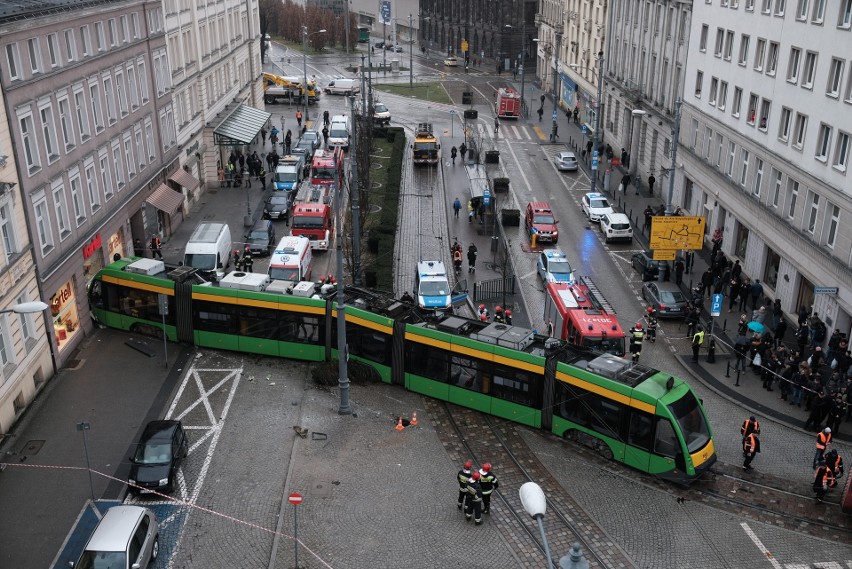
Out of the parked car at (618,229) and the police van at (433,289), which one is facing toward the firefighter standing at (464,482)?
the police van

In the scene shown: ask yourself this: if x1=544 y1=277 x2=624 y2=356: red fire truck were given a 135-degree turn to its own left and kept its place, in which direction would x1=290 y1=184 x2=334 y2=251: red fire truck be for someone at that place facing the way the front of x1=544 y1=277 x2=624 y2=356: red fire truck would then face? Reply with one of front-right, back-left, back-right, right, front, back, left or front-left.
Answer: front-left

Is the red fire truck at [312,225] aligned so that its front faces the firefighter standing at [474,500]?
yes

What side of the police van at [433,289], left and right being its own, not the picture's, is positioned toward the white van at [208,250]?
right

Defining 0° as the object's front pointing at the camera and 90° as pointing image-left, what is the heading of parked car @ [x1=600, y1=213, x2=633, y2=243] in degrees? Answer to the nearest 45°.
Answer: approximately 135°

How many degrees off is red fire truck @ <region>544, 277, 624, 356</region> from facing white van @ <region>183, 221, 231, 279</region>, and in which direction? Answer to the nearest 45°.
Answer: approximately 135° to its right

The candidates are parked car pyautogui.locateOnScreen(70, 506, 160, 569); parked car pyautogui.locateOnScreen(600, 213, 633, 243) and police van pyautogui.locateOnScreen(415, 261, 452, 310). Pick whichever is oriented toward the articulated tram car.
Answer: the police van

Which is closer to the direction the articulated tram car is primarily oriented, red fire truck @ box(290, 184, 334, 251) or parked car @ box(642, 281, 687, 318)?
the parked car

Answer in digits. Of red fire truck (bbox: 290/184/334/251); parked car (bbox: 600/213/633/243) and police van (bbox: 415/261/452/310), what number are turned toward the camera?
2

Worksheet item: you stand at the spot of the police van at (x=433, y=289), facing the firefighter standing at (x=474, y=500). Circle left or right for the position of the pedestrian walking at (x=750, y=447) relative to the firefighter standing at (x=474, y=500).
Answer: left

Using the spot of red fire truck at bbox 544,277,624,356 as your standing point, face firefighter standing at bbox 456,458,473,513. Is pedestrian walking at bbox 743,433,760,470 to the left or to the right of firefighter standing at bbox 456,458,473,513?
left

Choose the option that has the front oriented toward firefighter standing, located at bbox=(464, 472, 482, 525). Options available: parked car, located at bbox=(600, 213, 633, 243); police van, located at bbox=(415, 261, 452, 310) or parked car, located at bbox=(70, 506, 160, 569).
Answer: the police van

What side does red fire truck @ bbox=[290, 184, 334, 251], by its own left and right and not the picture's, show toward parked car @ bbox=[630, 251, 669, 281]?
left

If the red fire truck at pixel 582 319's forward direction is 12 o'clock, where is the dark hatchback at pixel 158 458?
The dark hatchback is roughly at 3 o'clock from the red fire truck.

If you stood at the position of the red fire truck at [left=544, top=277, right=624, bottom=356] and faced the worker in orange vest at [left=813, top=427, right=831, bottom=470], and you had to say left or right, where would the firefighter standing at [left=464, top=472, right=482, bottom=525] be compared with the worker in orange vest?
right

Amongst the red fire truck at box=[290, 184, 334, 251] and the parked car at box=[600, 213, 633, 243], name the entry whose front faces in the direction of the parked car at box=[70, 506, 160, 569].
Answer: the red fire truck
